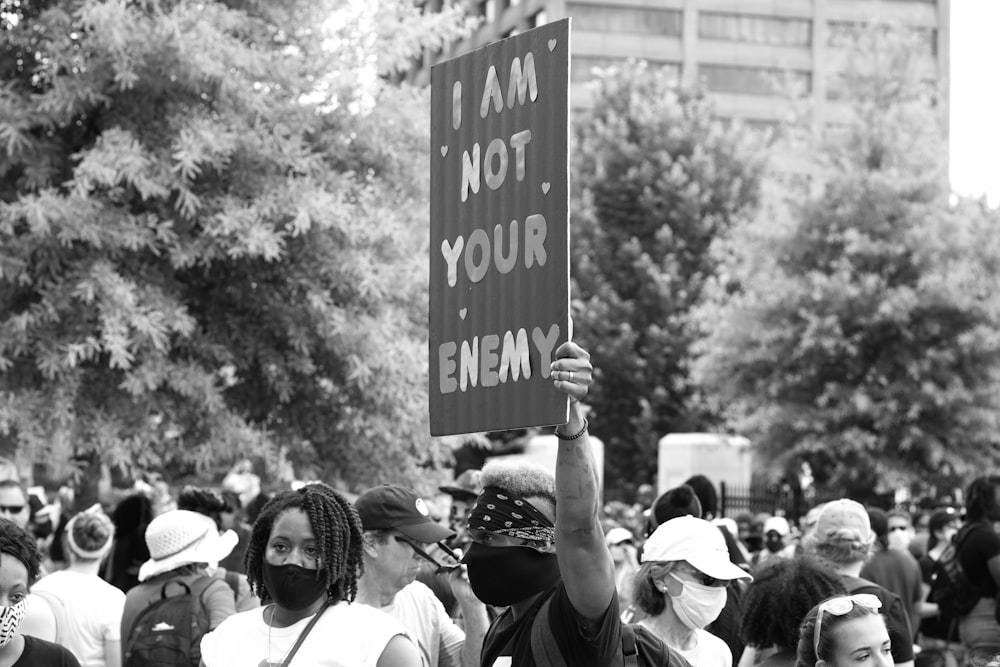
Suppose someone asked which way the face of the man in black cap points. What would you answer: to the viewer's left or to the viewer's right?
to the viewer's right

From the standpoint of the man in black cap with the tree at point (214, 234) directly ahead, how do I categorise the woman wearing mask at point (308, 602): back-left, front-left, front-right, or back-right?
back-left

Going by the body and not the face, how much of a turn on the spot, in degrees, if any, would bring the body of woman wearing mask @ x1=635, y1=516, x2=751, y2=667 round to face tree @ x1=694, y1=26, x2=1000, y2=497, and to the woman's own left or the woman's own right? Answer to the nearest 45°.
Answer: approximately 135° to the woman's own left

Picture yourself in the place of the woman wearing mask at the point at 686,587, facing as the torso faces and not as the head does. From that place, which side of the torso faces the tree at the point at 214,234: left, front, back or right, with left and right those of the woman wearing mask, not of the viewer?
back

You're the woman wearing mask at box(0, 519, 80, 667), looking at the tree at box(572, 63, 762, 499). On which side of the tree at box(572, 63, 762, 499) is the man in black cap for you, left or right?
right

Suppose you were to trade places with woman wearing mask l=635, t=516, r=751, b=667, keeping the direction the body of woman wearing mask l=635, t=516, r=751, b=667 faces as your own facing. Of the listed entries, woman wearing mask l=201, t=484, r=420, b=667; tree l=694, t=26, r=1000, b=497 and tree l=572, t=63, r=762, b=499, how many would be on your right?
1

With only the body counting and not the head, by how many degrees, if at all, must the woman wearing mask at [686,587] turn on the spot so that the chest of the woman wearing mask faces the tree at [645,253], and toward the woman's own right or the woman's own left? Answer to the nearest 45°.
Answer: approximately 135° to the woman's own left

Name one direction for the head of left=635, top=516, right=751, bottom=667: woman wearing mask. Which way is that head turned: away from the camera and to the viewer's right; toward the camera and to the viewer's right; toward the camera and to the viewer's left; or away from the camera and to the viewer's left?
toward the camera and to the viewer's right

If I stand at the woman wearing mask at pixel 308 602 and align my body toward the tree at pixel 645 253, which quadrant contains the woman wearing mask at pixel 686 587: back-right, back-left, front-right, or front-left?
front-right

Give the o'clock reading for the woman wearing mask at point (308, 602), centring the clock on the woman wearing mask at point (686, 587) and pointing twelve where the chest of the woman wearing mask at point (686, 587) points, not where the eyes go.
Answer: the woman wearing mask at point (308, 602) is roughly at 3 o'clock from the woman wearing mask at point (686, 587).

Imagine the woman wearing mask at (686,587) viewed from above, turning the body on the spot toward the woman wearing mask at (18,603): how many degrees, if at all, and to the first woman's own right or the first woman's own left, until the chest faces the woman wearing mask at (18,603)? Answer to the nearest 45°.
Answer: approximately 135° to the first woman's own right

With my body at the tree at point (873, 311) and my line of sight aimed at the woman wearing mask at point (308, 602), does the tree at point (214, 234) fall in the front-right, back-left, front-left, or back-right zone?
front-right

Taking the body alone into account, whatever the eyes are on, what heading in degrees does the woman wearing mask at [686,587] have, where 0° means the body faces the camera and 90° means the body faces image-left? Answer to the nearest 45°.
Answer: approximately 315°

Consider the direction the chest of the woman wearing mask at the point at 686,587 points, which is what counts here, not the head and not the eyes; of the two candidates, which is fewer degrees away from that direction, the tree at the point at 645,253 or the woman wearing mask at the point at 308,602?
the woman wearing mask
